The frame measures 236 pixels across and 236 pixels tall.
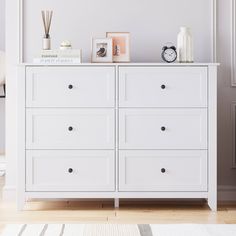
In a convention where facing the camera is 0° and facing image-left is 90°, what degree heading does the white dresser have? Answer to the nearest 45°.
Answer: approximately 0°

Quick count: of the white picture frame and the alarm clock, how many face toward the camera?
2

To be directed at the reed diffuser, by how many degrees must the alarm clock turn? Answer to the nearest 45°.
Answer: approximately 90° to its right

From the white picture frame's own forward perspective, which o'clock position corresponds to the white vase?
The white vase is roughly at 9 o'clock from the white picture frame.
